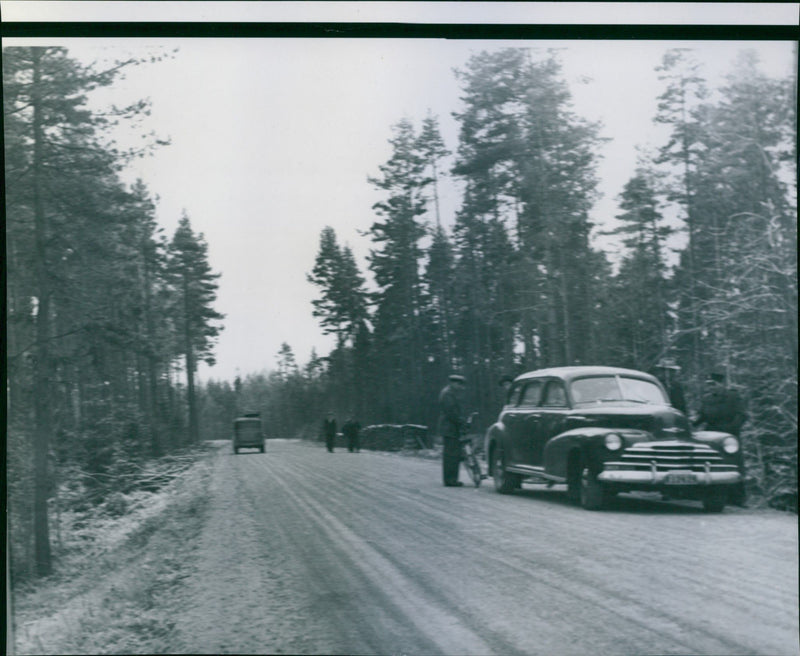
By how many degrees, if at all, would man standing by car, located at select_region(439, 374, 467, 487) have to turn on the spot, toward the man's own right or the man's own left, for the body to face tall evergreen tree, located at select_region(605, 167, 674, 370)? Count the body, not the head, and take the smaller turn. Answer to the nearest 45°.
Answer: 0° — they already face it

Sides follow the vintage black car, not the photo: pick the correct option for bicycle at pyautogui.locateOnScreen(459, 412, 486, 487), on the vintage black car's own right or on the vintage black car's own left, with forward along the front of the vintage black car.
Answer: on the vintage black car's own right

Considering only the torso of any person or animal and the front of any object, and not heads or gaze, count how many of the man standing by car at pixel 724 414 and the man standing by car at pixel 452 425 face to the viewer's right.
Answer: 1

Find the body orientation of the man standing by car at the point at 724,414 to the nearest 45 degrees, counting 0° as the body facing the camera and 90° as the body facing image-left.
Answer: approximately 90°

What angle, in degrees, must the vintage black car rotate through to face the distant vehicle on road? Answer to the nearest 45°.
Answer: approximately 135° to its right

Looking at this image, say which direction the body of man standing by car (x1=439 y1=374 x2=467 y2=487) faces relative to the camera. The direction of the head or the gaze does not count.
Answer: to the viewer's right

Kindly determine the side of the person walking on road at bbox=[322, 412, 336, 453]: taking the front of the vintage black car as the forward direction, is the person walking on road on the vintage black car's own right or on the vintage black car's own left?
on the vintage black car's own right

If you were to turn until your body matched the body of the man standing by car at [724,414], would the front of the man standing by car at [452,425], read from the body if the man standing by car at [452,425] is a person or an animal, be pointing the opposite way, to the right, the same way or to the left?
the opposite way

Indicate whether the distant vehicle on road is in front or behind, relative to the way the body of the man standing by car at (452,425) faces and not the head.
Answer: behind

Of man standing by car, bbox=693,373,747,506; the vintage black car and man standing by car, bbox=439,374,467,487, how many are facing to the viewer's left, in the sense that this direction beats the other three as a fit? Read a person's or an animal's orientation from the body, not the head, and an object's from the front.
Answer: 1
